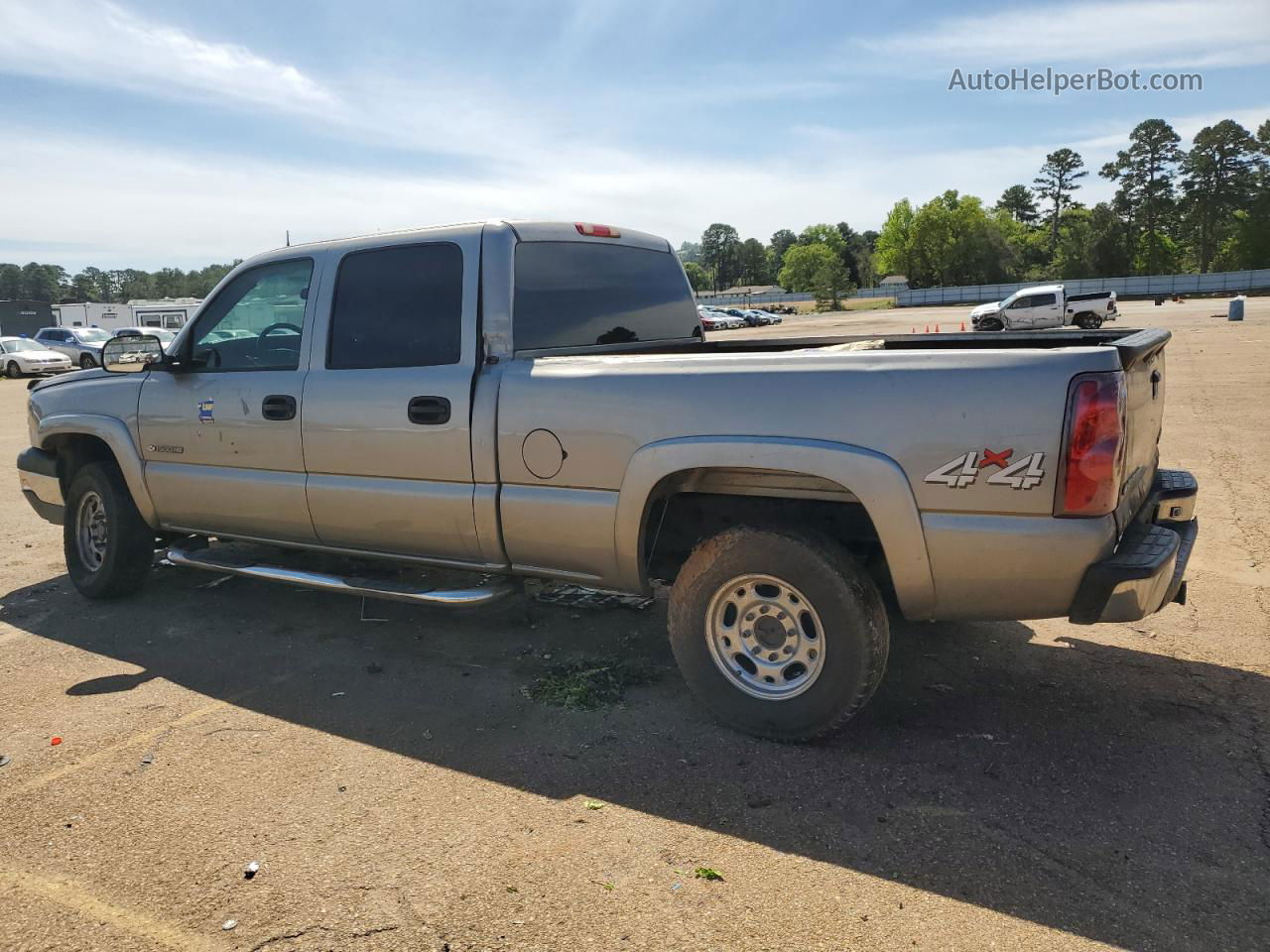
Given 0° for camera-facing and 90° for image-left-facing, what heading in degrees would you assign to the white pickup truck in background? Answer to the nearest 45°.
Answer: approximately 90°

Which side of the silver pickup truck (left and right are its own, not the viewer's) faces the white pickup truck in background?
right

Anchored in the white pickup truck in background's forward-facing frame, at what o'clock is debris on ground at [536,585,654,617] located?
The debris on ground is roughly at 9 o'clock from the white pickup truck in background.

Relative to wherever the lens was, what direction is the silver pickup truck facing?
facing away from the viewer and to the left of the viewer

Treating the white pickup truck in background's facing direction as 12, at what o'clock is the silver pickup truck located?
The silver pickup truck is roughly at 9 o'clock from the white pickup truck in background.

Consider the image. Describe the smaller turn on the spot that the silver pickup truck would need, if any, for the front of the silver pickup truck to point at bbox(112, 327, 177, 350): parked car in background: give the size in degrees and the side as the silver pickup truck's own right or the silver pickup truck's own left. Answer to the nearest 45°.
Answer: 0° — it already faces it
